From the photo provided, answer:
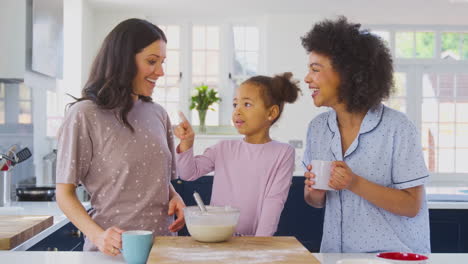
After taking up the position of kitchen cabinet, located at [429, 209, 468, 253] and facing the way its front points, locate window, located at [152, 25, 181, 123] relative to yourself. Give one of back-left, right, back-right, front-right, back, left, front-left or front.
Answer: back-right

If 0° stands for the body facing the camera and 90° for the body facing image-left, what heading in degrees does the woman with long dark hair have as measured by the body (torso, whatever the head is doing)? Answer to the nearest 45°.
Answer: approximately 315°

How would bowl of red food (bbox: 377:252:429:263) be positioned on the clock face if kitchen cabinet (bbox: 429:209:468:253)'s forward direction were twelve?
The bowl of red food is roughly at 12 o'clock from the kitchen cabinet.

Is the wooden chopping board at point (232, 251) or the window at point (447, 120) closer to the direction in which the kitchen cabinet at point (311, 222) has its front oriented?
the wooden chopping board

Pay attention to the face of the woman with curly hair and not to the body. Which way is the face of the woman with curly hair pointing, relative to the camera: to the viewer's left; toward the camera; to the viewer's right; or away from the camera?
to the viewer's left

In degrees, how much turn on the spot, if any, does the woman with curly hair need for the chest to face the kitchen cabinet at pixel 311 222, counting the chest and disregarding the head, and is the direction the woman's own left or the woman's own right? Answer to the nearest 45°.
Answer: approximately 135° to the woman's own right

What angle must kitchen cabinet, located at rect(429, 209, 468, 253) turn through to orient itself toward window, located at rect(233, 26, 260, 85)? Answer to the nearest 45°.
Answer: approximately 135° to its right

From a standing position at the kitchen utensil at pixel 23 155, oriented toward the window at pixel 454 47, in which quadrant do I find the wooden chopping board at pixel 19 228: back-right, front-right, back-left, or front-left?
back-right

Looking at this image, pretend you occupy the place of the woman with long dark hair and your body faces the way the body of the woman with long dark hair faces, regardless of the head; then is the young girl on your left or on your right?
on your left

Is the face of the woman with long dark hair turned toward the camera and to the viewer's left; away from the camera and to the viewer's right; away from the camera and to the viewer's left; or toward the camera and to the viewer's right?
toward the camera and to the viewer's right
